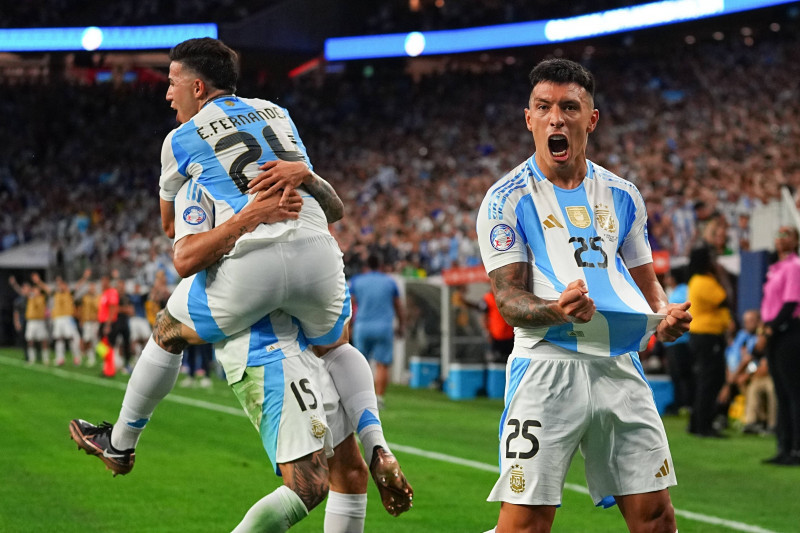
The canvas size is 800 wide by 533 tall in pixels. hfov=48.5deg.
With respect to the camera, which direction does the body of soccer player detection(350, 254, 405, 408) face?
away from the camera

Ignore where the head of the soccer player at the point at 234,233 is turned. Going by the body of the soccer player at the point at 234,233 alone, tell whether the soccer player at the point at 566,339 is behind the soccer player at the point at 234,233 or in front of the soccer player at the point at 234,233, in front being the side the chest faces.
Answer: behind

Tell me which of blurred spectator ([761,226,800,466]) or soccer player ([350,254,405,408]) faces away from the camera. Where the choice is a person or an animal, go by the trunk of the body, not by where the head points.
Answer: the soccer player

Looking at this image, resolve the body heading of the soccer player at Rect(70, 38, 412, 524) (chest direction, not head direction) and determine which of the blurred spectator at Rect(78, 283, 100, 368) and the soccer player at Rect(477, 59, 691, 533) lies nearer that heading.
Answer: the blurred spectator

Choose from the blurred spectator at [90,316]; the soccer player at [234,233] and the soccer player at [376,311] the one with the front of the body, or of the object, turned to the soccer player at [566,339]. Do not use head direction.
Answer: the blurred spectator

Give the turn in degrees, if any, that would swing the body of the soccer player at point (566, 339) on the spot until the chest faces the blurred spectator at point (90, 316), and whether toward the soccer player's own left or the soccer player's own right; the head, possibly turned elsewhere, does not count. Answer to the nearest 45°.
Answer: approximately 135° to the soccer player's own right

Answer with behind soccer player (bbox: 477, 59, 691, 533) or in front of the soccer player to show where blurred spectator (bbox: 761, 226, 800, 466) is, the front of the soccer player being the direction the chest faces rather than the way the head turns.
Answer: behind

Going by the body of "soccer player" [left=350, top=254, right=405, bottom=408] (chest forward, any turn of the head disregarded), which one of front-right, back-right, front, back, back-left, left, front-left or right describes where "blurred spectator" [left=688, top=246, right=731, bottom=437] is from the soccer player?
back-right

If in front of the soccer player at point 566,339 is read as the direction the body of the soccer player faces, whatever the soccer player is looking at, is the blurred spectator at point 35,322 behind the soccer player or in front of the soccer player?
behind

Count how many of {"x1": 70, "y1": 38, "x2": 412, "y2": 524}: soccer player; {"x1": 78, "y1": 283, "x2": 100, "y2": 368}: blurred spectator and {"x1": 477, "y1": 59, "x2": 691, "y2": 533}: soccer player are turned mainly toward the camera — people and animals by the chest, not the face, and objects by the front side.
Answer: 2

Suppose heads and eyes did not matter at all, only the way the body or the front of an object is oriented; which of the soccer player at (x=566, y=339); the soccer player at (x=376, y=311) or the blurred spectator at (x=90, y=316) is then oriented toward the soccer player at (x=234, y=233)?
the blurred spectator

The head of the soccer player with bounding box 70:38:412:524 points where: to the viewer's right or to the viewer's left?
to the viewer's left
